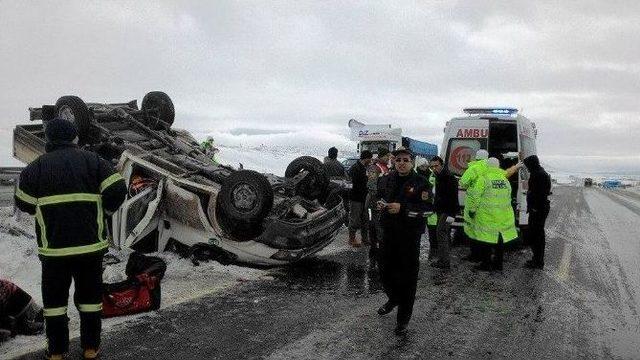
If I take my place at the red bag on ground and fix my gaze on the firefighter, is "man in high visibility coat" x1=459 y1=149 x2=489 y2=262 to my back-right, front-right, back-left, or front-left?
back-left

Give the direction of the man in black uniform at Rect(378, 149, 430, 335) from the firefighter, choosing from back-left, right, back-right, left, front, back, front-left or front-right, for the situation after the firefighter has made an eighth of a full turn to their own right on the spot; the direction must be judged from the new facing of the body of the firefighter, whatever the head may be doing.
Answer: front-right

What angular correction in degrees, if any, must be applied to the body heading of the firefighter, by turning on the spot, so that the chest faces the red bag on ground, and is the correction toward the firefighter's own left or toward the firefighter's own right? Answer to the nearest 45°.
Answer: approximately 45° to the firefighter's own right

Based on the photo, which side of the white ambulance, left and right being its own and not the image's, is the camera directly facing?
back

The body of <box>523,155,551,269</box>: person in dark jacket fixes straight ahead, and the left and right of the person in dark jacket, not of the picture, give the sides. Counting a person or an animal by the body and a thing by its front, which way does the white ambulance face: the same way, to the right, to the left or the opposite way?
to the right

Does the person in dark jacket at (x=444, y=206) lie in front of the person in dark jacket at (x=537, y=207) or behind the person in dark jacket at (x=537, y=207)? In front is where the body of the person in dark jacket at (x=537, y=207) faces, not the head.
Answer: in front

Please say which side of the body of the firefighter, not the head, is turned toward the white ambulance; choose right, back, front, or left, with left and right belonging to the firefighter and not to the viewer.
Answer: right

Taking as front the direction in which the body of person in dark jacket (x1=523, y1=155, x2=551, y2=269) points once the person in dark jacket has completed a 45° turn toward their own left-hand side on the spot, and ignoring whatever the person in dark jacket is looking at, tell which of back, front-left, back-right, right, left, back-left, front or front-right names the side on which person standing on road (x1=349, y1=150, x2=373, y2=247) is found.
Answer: front-right

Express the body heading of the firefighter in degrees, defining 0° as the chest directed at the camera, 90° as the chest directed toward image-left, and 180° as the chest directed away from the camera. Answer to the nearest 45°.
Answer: approximately 180°

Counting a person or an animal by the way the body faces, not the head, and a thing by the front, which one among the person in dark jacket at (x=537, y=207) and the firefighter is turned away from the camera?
the firefighter

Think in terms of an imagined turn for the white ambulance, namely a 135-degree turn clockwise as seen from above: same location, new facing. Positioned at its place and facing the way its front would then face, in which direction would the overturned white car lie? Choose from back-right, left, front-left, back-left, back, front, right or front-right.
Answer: right

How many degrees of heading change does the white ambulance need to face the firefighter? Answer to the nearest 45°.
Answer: approximately 180°

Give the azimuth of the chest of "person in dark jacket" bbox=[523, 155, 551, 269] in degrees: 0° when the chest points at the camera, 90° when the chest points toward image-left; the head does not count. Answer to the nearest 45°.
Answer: approximately 90°
